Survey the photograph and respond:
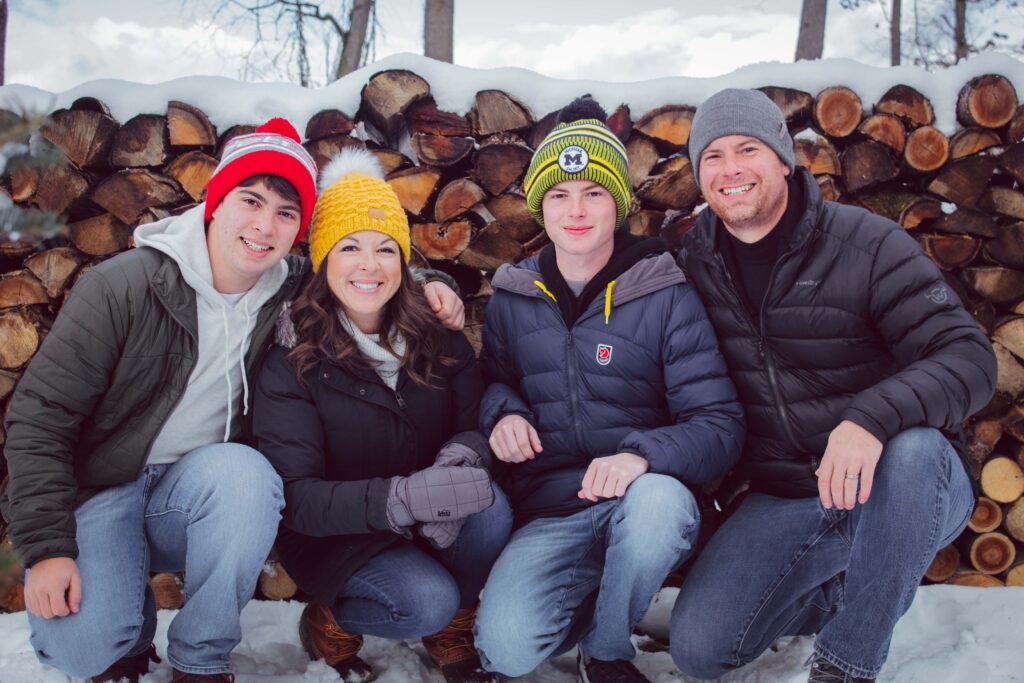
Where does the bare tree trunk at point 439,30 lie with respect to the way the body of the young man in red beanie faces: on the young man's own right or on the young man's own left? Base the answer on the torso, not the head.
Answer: on the young man's own left

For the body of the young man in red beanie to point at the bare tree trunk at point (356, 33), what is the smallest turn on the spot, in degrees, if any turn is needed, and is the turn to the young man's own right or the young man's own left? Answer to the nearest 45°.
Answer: approximately 135° to the young man's own left

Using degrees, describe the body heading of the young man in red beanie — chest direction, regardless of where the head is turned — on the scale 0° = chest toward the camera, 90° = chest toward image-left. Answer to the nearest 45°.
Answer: approximately 315°

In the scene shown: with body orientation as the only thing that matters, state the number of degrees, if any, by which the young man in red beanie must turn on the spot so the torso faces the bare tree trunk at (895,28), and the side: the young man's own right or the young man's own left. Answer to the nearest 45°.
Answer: approximately 90° to the young man's own left
